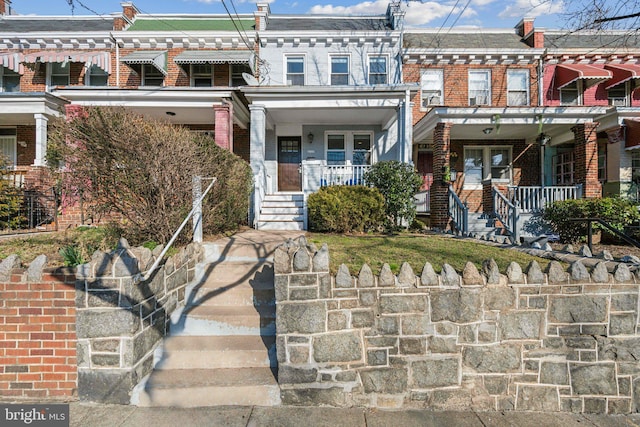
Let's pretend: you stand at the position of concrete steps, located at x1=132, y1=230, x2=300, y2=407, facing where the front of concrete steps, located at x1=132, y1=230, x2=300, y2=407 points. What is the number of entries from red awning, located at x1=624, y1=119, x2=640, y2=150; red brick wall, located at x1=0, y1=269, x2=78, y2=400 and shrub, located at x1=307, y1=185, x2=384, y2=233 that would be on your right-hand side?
1

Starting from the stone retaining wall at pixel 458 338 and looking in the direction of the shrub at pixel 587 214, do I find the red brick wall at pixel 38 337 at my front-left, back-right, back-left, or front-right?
back-left

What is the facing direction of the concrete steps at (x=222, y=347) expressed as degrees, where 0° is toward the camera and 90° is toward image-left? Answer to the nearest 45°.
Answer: approximately 0°

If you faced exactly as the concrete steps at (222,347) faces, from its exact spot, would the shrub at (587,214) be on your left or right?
on your left

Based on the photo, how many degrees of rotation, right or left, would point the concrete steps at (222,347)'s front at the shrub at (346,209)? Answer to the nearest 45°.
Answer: approximately 135° to its left

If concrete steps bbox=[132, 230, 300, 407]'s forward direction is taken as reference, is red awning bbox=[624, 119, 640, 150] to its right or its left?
on its left

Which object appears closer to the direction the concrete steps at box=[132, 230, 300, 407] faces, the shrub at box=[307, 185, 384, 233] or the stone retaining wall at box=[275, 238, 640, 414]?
the stone retaining wall

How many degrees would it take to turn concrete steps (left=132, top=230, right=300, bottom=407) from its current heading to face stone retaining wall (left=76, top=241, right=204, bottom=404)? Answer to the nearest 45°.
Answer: approximately 90° to its right

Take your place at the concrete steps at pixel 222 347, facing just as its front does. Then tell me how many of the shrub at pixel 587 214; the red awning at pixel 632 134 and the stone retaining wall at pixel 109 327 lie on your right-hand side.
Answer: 1

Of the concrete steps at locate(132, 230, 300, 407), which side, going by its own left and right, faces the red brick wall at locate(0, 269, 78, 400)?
right

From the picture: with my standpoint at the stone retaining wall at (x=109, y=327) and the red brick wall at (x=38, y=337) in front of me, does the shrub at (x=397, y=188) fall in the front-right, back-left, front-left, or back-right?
back-right

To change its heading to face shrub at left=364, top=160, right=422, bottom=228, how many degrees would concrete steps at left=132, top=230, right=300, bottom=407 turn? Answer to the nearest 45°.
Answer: approximately 135° to its left
